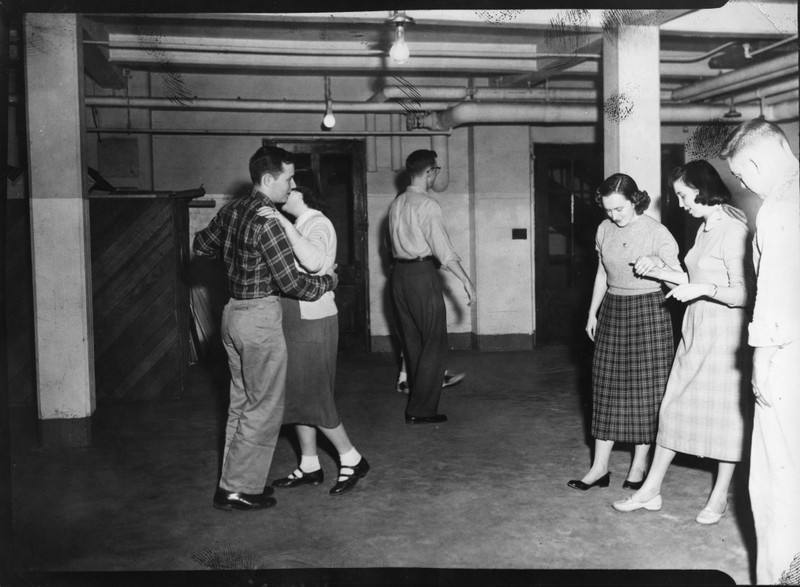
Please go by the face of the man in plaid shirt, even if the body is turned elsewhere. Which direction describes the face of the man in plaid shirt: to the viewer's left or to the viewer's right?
to the viewer's right

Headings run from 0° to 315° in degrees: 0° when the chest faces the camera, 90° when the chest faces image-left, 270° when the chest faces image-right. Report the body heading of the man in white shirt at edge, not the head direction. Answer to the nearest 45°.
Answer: approximately 135°

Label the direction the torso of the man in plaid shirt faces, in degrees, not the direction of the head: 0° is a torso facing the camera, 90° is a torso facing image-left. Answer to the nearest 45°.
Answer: approximately 225°

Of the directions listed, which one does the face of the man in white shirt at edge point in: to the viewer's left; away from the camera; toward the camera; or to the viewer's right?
to the viewer's left
